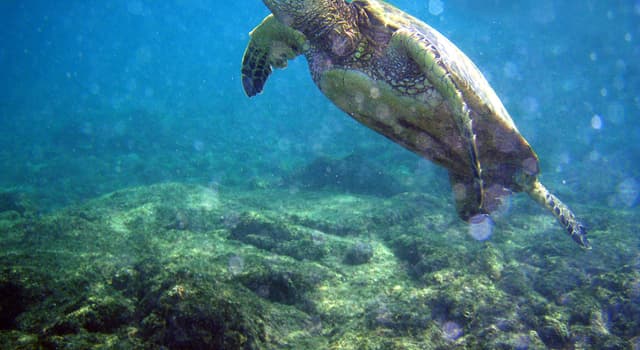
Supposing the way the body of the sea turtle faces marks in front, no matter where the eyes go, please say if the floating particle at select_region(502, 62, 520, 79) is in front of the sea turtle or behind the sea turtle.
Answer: behind

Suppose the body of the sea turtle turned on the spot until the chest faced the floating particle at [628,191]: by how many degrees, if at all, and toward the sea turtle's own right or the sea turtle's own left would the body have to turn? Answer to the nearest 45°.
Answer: approximately 180°
